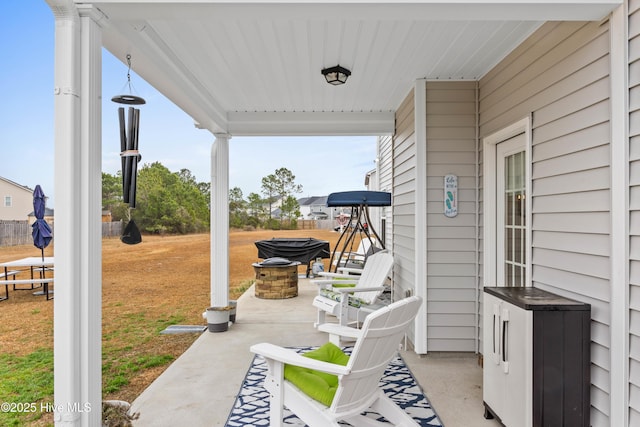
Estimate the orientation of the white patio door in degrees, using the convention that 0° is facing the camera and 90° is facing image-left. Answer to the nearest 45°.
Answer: approximately 45°

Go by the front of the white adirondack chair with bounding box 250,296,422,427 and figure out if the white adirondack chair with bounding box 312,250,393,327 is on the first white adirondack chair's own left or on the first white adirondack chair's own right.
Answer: on the first white adirondack chair's own right

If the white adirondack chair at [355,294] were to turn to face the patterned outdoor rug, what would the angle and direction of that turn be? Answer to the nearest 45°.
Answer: approximately 45° to its left

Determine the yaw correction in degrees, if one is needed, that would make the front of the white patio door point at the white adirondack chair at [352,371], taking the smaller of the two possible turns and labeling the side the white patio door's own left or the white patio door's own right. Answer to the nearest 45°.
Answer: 0° — it already faces it
